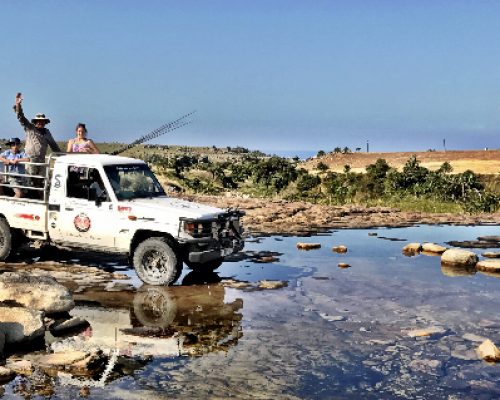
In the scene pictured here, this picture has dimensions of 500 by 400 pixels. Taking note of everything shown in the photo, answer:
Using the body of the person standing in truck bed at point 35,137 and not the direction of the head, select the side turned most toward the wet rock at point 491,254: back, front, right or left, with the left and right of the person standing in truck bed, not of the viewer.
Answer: left

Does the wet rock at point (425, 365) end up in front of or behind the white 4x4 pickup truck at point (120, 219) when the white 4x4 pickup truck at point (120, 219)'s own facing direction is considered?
in front

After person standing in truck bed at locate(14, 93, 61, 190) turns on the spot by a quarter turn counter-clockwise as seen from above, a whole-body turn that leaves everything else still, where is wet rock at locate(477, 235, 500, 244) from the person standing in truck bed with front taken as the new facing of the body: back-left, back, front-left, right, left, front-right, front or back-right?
front

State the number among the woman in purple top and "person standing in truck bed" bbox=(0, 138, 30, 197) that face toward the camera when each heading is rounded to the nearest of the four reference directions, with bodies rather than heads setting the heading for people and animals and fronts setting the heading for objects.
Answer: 2

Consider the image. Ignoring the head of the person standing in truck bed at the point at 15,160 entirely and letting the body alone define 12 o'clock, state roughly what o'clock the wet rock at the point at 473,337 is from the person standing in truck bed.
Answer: The wet rock is roughly at 11 o'clock from the person standing in truck bed.

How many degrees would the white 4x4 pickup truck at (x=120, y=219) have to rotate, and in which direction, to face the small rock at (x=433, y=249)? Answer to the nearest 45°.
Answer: approximately 45° to its left

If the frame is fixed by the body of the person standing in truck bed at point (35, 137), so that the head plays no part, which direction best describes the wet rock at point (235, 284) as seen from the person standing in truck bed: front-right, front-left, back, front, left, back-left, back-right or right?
front-left

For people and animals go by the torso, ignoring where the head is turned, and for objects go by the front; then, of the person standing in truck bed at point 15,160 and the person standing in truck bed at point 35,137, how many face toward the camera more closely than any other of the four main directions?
2

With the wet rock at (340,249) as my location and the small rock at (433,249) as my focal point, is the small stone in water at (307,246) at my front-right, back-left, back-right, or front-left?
back-left

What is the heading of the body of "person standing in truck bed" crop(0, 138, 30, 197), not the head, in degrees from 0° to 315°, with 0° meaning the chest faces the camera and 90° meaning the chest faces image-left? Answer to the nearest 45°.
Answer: approximately 0°

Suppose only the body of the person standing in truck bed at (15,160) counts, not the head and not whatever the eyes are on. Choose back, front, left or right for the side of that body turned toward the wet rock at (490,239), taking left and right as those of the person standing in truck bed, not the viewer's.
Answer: left

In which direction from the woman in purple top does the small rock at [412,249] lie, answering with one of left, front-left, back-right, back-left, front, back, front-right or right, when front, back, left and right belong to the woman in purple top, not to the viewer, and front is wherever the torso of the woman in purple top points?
left

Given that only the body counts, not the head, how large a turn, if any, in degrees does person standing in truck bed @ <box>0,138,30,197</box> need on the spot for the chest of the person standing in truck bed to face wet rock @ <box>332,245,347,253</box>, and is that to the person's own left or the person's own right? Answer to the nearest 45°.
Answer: approximately 90° to the person's own left
